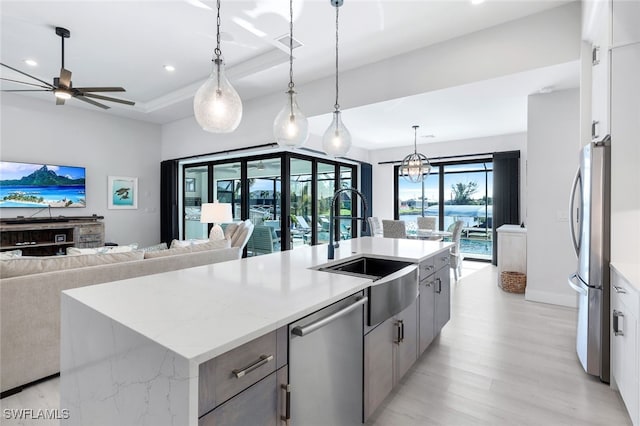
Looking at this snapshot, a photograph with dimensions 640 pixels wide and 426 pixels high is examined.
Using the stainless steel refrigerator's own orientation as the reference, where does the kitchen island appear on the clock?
The kitchen island is roughly at 10 o'clock from the stainless steel refrigerator.

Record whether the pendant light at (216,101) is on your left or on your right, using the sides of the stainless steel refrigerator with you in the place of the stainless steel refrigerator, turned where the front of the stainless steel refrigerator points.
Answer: on your left

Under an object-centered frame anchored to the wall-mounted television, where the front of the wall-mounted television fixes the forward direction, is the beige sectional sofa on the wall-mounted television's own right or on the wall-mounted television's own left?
on the wall-mounted television's own right

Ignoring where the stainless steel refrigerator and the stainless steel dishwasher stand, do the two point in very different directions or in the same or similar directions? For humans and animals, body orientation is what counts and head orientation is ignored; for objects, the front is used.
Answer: very different directions

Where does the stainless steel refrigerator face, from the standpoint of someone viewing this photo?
facing to the left of the viewer

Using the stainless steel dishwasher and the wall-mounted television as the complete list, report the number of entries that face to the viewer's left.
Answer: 0

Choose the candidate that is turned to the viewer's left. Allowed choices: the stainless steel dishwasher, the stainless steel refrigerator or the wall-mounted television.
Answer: the stainless steel refrigerator

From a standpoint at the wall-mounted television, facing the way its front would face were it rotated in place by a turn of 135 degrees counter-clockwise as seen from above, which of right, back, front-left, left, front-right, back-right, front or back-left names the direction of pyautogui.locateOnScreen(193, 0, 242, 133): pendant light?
back

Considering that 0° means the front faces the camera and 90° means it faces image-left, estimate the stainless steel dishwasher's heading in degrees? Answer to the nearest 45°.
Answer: approximately 315°

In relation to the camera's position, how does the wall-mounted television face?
facing the viewer and to the right of the viewer

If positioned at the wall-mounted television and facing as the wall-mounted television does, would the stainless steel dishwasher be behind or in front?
in front

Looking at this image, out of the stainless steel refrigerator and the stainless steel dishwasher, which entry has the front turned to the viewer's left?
the stainless steel refrigerator

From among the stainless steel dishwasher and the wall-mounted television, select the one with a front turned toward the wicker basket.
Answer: the wall-mounted television
